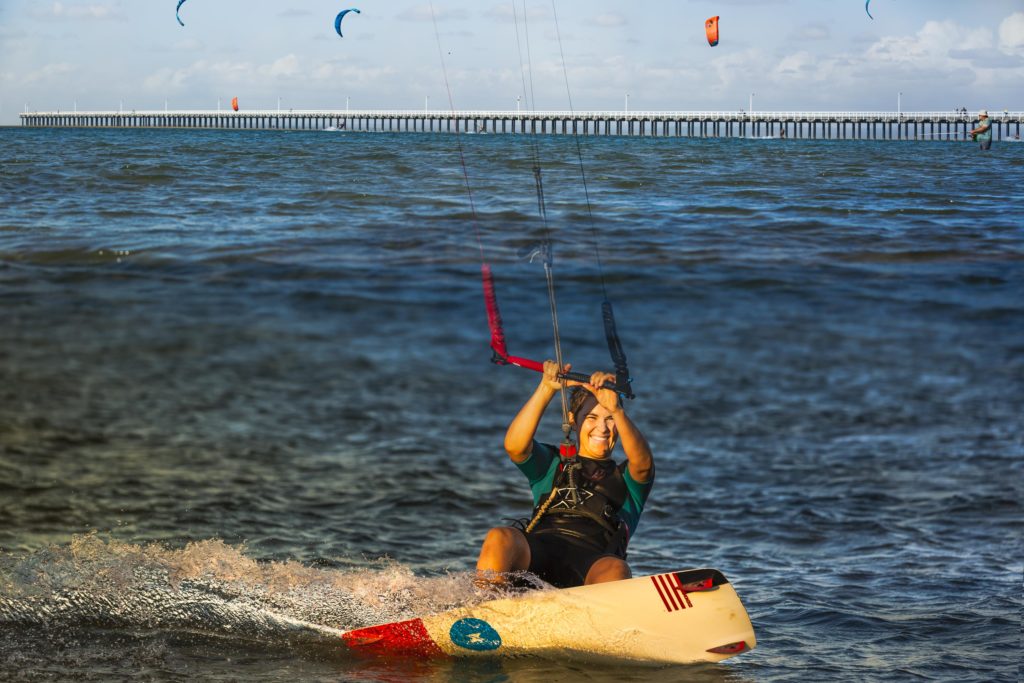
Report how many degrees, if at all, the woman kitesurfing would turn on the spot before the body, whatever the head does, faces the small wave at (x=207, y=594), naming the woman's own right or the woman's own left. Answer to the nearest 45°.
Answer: approximately 135° to the woman's own right

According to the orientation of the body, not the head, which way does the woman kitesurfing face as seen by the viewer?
toward the camera
